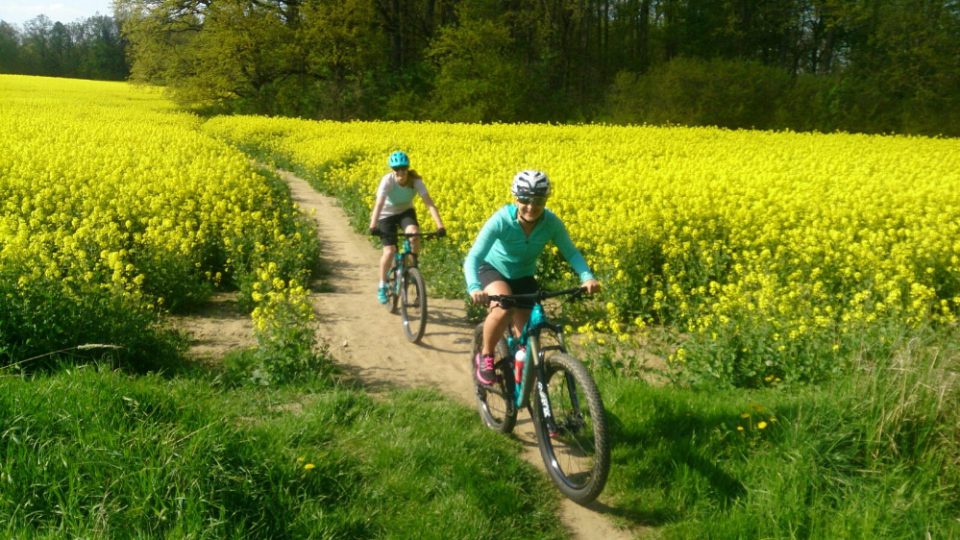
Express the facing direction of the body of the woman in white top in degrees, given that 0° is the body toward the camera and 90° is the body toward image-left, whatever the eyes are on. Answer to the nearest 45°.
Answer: approximately 0°
